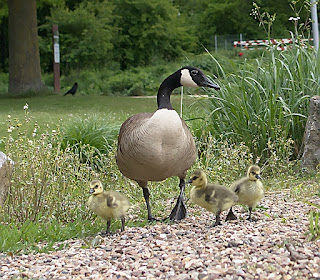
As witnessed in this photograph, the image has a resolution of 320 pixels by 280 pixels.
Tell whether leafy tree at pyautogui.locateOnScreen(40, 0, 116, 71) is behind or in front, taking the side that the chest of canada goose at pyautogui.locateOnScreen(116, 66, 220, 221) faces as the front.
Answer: behind

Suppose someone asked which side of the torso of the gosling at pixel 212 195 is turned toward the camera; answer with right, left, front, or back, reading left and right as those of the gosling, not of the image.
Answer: left

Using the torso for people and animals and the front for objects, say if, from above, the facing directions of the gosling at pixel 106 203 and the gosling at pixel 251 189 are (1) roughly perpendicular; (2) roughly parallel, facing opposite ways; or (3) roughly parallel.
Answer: roughly perpendicular

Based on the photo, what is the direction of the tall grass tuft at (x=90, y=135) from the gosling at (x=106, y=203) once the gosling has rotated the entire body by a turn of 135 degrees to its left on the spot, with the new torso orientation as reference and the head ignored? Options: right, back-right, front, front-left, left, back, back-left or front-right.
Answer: left

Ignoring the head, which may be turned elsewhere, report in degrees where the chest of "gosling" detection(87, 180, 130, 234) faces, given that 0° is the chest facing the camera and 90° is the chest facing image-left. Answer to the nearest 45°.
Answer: approximately 45°

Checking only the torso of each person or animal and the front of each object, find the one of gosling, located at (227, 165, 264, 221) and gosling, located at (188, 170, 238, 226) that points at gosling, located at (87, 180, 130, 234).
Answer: gosling, located at (188, 170, 238, 226)
